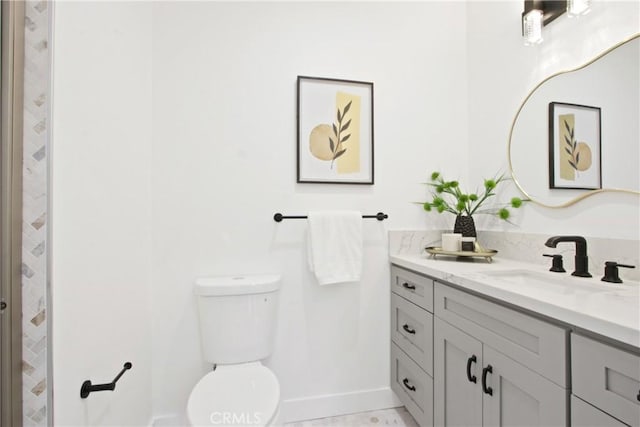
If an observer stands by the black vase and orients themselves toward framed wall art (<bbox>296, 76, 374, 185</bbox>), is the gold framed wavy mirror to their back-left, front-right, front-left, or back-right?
back-left

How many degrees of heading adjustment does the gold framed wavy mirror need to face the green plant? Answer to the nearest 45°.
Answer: approximately 45° to its right

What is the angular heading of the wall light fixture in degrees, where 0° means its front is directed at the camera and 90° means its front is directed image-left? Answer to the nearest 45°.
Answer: approximately 45°

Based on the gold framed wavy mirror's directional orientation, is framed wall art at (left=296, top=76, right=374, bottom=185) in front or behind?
in front

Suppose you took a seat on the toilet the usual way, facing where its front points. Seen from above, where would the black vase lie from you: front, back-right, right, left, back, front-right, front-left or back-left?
left

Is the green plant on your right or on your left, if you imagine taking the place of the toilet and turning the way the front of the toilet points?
on your left

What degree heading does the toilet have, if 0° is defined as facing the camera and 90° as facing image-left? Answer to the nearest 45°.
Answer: approximately 0°

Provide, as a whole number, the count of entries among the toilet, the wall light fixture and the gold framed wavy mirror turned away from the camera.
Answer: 0

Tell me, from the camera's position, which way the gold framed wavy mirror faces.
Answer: facing the viewer and to the left of the viewer

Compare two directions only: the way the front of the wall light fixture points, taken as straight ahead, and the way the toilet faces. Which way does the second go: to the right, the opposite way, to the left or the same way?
to the left

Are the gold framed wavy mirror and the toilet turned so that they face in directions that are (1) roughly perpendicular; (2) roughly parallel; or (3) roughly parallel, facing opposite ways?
roughly perpendicular

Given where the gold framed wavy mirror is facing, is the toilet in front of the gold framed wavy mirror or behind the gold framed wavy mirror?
in front
